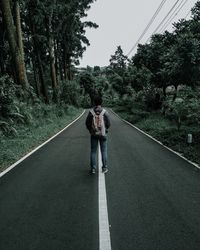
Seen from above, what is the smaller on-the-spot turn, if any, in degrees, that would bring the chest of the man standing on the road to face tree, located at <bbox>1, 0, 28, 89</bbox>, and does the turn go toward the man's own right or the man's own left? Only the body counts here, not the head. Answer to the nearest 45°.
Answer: approximately 45° to the man's own left

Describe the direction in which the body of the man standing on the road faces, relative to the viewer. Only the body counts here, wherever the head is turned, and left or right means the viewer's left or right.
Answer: facing away from the viewer
